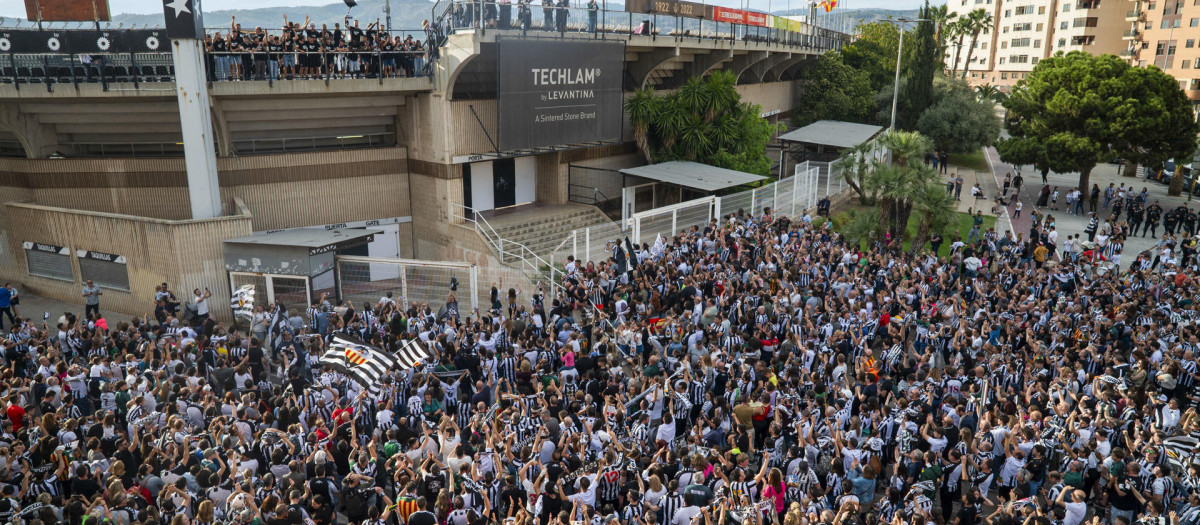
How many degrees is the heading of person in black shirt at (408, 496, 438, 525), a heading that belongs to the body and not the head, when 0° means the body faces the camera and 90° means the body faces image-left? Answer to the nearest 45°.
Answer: approximately 180°

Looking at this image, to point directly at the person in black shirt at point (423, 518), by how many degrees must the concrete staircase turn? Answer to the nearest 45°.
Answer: approximately 45° to its right

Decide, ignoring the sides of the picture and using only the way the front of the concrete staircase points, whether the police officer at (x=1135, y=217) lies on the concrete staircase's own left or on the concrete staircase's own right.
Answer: on the concrete staircase's own left

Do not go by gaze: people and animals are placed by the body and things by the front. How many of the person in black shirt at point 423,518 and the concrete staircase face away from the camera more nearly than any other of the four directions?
1

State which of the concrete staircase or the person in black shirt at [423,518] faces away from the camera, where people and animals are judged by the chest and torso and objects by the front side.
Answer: the person in black shirt

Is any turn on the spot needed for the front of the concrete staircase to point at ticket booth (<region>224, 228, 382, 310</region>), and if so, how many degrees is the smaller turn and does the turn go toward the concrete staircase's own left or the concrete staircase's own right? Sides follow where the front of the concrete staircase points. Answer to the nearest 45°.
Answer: approximately 90° to the concrete staircase's own right

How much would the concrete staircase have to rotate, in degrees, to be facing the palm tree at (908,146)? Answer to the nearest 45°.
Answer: approximately 45° to its left

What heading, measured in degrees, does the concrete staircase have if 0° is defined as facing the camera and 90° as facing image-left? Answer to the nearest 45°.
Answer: approximately 315°

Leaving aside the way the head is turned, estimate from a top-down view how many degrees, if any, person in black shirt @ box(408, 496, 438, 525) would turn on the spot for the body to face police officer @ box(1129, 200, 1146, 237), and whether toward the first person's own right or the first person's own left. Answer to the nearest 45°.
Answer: approximately 45° to the first person's own right
